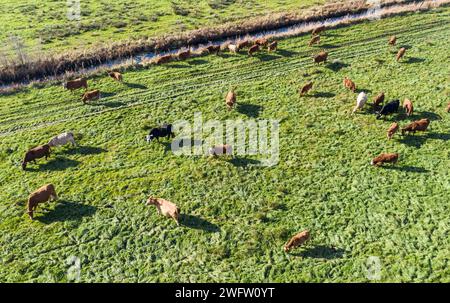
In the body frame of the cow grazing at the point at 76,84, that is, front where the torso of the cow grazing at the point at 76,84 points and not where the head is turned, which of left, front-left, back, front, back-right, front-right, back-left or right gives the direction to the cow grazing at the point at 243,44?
back

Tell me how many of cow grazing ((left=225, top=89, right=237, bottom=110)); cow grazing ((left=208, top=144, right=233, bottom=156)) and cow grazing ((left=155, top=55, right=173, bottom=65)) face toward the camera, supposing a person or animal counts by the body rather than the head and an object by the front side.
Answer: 1

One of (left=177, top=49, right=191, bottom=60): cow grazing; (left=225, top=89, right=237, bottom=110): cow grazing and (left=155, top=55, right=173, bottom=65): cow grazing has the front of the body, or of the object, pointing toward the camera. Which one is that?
(left=225, top=89, right=237, bottom=110): cow grazing

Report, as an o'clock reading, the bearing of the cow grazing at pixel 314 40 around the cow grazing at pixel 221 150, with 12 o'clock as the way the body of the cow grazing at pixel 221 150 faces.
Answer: the cow grazing at pixel 314 40 is roughly at 4 o'clock from the cow grazing at pixel 221 150.

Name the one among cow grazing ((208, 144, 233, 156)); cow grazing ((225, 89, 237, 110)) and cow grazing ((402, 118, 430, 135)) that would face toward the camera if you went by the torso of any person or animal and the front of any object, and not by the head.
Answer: cow grazing ((225, 89, 237, 110))

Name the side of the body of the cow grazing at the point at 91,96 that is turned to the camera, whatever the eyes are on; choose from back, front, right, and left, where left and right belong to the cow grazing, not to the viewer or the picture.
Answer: left

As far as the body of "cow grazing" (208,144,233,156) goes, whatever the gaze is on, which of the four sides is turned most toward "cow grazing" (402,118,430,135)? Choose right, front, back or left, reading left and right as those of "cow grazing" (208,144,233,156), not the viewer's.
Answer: back

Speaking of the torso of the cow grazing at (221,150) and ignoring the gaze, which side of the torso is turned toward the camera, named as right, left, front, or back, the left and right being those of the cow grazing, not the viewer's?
left

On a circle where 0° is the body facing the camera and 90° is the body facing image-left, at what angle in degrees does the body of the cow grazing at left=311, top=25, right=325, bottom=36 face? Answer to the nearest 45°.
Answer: approximately 45°

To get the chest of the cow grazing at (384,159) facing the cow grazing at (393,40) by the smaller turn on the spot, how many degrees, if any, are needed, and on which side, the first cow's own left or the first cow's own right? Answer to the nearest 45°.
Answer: approximately 90° to the first cow's own right

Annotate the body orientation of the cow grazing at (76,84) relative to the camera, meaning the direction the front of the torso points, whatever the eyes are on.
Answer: to the viewer's left

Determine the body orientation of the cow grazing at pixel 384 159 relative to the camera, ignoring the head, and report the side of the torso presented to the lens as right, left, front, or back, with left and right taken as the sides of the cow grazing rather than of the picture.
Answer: left

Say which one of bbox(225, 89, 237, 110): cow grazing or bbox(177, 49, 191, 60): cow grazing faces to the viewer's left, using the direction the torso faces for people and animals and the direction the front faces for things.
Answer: bbox(177, 49, 191, 60): cow grazing

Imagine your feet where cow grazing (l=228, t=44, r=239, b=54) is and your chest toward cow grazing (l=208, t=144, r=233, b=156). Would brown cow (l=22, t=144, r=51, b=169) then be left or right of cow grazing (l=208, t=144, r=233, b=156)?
right

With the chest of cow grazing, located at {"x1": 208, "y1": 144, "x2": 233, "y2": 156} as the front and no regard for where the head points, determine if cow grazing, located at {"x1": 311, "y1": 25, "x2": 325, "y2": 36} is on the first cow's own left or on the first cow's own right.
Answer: on the first cow's own right
